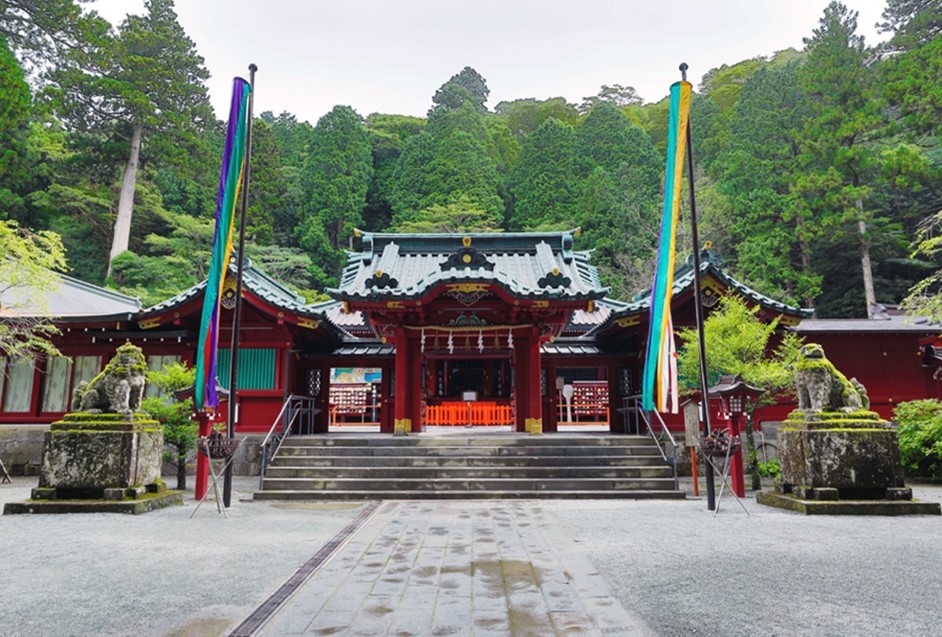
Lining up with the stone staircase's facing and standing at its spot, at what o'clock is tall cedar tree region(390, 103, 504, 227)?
The tall cedar tree is roughly at 6 o'clock from the stone staircase.

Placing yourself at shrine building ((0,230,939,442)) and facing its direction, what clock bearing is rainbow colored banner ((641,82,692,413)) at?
The rainbow colored banner is roughly at 11 o'clock from the shrine building.

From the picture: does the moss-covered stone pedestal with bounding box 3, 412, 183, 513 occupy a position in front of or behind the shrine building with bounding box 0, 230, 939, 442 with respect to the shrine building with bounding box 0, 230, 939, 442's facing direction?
in front

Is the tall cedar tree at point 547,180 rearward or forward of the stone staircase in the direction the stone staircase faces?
rearward

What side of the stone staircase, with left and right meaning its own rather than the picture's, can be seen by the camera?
front

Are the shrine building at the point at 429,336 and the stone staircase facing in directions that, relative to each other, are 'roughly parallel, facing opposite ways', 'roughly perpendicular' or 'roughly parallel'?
roughly parallel

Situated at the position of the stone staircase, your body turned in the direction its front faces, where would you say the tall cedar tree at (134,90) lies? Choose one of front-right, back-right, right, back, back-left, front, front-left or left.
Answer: back-right

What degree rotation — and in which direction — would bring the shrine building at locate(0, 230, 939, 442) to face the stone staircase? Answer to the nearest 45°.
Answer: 0° — it already faces it

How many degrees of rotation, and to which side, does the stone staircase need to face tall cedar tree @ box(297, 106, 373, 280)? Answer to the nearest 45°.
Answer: approximately 180°

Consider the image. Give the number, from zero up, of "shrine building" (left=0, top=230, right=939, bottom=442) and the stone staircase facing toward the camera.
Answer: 2

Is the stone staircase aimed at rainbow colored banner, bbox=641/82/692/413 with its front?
no

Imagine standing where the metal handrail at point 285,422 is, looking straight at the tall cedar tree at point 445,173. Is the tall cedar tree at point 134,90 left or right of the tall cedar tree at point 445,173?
left

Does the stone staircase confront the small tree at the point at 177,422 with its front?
no

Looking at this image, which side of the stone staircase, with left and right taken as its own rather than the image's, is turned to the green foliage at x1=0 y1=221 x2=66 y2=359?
right

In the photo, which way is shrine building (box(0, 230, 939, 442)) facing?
toward the camera

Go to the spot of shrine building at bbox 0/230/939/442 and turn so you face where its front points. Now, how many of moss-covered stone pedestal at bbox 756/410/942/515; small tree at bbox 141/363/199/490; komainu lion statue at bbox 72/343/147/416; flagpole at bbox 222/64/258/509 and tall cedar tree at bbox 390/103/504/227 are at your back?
1

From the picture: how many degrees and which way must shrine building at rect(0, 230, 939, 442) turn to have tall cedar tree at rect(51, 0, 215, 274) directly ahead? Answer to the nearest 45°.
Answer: approximately 135° to its right
